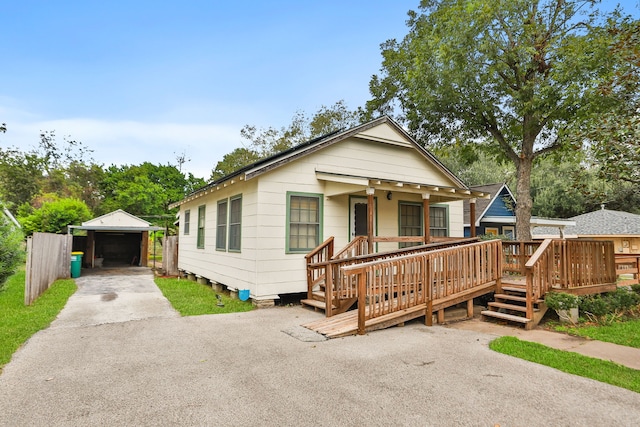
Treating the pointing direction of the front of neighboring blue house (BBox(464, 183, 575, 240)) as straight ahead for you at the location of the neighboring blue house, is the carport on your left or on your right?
on your right

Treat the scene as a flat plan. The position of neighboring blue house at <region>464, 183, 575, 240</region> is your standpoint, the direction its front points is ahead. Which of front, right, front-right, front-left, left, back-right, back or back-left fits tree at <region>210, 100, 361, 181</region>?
back-right

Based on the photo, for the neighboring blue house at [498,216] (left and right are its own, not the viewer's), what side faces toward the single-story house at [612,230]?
left

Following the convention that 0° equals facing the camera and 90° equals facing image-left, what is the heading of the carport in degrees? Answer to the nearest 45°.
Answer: approximately 0°

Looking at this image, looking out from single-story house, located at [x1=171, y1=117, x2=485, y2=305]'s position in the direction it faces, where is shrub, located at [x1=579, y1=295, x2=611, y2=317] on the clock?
The shrub is roughly at 11 o'clock from the single-story house.

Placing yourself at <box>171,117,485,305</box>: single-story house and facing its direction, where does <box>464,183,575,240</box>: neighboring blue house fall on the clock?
The neighboring blue house is roughly at 9 o'clock from the single-story house.

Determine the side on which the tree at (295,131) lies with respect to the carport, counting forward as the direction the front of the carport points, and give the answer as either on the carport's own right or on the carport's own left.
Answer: on the carport's own left
